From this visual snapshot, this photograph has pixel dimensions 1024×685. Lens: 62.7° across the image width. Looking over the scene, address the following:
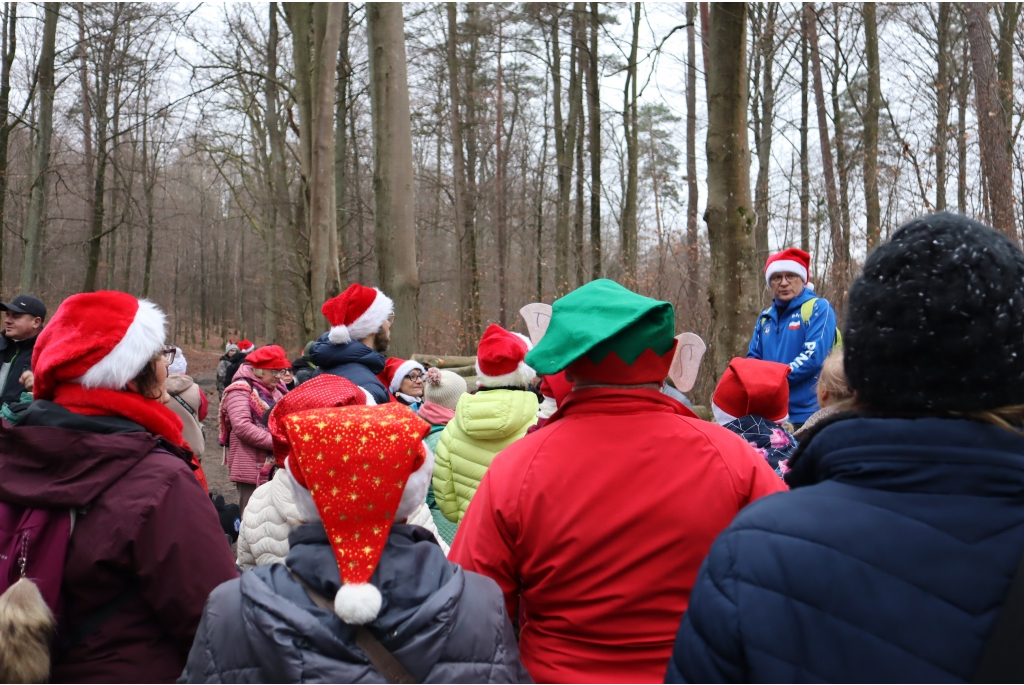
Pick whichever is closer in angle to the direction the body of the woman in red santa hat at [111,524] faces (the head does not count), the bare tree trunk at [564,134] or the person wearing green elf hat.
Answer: the bare tree trunk

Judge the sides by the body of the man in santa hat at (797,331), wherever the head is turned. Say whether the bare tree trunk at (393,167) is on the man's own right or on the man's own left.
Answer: on the man's own right

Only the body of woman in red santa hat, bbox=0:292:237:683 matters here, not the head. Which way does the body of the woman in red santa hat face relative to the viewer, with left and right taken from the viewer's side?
facing away from the viewer and to the right of the viewer

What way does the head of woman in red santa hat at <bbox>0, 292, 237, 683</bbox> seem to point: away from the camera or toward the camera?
away from the camera

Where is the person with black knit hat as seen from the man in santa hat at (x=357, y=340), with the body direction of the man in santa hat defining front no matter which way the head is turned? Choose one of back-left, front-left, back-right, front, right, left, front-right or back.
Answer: back-right

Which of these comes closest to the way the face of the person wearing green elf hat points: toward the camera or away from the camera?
away from the camera

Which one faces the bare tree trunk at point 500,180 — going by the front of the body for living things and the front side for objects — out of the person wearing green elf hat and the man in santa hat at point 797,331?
the person wearing green elf hat

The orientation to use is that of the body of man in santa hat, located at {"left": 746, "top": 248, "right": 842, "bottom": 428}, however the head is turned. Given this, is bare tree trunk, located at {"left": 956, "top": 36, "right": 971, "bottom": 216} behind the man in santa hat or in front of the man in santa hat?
behind

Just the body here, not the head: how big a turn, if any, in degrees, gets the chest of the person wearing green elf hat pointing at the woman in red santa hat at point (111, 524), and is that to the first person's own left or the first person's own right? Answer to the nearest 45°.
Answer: approximately 90° to the first person's own left

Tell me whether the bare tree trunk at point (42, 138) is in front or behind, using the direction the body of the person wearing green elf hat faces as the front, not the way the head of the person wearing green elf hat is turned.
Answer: in front

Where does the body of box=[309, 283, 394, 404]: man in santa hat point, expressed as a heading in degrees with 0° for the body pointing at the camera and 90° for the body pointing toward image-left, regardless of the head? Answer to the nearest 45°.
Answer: approximately 225°

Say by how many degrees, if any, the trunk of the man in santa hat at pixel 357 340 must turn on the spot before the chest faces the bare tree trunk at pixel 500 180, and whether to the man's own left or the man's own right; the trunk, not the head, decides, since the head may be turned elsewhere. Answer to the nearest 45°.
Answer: approximately 45° to the man's own left

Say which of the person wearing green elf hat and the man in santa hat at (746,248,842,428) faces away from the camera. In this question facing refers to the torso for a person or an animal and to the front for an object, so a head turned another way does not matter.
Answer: the person wearing green elf hat

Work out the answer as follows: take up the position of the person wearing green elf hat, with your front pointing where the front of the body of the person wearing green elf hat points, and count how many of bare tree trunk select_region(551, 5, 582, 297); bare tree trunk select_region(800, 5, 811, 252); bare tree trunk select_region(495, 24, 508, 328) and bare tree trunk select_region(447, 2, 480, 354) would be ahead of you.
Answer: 4

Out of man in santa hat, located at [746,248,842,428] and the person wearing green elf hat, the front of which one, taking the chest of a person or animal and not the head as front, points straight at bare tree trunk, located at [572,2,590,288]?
the person wearing green elf hat

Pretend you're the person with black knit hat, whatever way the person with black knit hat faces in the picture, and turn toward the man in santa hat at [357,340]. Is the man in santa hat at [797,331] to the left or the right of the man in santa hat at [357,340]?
right

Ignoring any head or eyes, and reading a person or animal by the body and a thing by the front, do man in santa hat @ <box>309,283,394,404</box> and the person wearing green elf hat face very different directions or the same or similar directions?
same or similar directions

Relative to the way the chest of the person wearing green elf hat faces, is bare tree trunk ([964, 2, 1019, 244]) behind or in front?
in front

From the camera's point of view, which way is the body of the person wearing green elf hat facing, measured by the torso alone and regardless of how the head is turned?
away from the camera

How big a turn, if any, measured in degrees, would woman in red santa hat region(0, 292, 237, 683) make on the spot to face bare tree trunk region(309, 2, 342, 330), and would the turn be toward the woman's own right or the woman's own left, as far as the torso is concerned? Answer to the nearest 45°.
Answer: approximately 45° to the woman's own left
